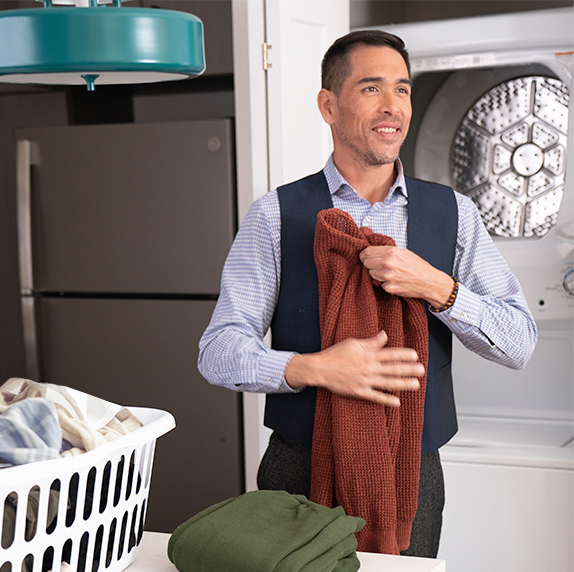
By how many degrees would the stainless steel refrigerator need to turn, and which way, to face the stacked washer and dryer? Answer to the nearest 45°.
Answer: approximately 45° to its left

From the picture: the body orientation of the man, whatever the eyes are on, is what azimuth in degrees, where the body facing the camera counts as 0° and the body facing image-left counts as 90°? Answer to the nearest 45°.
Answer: approximately 0°

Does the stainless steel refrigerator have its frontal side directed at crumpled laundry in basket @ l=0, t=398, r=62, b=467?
yes

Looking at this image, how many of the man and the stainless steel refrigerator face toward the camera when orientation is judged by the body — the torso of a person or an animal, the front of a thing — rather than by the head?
2

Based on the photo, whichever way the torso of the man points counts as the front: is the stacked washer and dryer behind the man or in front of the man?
behind

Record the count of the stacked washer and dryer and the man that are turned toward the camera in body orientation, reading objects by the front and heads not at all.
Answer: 2

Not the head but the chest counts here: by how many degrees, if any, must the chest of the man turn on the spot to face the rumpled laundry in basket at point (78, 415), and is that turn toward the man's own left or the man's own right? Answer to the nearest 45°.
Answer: approximately 45° to the man's own right

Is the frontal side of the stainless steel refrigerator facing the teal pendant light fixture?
yes
